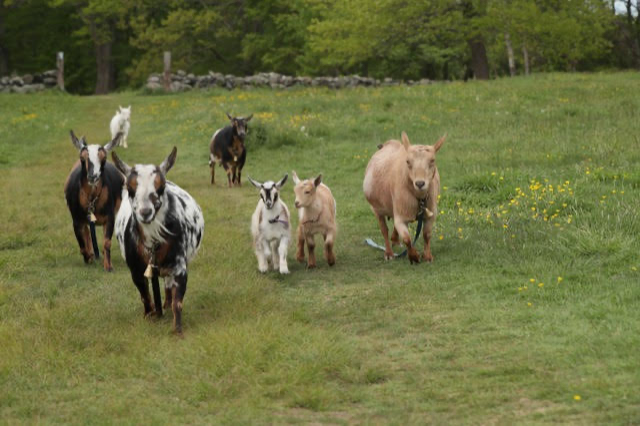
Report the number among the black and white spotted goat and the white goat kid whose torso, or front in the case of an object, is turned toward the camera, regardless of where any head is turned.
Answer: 2

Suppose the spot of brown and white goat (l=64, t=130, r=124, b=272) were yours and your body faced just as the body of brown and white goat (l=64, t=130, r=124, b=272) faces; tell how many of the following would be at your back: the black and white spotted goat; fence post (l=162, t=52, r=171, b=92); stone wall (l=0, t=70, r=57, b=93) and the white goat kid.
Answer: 2

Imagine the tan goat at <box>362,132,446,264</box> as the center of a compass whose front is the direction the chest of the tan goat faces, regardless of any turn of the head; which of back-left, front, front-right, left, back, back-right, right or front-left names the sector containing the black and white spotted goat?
right

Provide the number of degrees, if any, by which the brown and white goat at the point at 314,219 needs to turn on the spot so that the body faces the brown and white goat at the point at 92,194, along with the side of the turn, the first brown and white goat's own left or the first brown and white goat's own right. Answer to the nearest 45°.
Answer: approximately 45° to the first brown and white goat's own right

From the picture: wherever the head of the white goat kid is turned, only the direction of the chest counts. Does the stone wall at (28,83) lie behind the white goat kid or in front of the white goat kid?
behind

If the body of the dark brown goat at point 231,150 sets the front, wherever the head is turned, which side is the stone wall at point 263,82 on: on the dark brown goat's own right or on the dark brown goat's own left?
on the dark brown goat's own left

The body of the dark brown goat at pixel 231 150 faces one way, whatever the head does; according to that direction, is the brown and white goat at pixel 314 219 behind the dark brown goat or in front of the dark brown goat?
in front

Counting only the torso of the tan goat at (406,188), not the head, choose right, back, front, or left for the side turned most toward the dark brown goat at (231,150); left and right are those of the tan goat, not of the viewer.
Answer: back

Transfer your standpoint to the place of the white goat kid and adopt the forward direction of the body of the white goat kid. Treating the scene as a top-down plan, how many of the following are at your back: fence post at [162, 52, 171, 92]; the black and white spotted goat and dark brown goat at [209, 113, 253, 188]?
2
